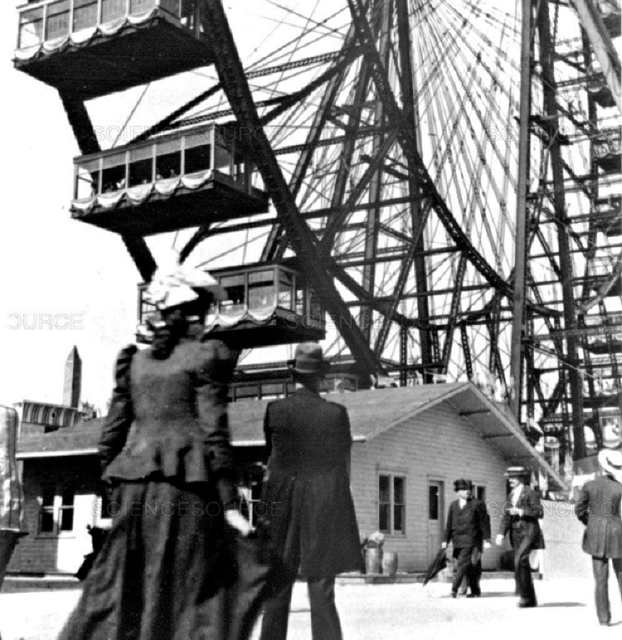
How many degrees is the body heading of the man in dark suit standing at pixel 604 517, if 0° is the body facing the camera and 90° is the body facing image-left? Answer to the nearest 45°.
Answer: approximately 180°

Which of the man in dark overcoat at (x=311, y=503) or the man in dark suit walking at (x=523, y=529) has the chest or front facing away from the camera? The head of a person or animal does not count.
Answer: the man in dark overcoat

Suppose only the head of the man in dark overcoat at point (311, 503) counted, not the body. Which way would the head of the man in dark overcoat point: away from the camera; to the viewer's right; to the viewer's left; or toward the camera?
away from the camera

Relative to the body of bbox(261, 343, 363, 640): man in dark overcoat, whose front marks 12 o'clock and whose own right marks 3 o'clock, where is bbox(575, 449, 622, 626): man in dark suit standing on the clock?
The man in dark suit standing is roughly at 1 o'clock from the man in dark overcoat.

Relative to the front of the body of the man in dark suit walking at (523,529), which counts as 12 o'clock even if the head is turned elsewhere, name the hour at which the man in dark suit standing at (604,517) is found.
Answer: the man in dark suit standing at (604,517) is roughly at 10 o'clock from the man in dark suit walking at (523,529).

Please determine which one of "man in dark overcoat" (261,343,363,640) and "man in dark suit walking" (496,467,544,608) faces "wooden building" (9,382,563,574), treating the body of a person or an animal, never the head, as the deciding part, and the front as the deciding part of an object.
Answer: the man in dark overcoat

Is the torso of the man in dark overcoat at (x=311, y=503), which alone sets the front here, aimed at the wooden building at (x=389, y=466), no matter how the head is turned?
yes

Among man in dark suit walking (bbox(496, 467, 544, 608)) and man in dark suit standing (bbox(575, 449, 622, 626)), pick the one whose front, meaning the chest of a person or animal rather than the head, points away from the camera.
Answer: man in dark suit standing (bbox(575, 449, 622, 626))

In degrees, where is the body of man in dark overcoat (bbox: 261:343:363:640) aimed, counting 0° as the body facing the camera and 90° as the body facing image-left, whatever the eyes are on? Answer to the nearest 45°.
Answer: approximately 180°
